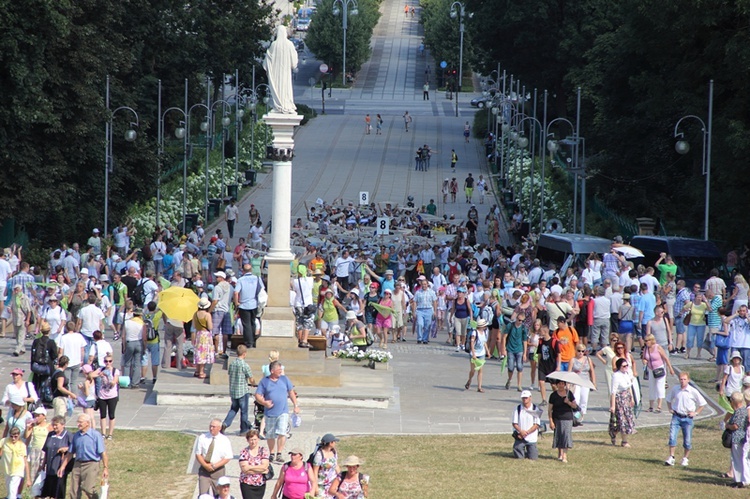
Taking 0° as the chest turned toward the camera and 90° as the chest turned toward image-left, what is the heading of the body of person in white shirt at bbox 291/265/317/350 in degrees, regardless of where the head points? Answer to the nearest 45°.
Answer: approximately 180°

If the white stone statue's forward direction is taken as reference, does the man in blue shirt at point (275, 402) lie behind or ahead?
behind

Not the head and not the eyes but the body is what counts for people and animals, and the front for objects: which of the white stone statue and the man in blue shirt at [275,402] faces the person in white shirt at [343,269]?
the white stone statue

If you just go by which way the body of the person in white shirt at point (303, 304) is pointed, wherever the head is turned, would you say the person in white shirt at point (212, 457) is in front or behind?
behind

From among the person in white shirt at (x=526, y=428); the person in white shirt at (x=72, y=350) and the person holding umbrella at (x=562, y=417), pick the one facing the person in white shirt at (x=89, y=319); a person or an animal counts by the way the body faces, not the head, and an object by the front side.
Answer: the person in white shirt at (x=72, y=350)

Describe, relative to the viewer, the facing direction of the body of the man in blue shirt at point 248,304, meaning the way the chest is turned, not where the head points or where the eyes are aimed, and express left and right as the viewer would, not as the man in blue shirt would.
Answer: facing away from the viewer

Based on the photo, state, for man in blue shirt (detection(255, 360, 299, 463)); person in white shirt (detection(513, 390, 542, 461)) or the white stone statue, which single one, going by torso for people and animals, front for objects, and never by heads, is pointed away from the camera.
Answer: the white stone statue

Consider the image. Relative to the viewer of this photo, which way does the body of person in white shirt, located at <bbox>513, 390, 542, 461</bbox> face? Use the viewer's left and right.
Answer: facing the viewer

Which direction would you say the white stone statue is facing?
away from the camera

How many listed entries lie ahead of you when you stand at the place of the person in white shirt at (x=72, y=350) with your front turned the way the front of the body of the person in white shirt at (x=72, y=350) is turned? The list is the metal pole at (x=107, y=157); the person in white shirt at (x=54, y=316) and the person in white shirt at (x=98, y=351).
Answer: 2

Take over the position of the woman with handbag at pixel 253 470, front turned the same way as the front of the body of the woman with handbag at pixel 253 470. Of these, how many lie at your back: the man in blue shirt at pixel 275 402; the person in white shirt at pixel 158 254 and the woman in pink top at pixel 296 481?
2

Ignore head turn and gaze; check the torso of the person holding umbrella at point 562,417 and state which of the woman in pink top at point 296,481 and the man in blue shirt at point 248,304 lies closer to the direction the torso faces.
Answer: the woman in pink top

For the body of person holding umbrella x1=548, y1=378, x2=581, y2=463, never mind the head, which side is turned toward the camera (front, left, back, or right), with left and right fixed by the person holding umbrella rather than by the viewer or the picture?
front
